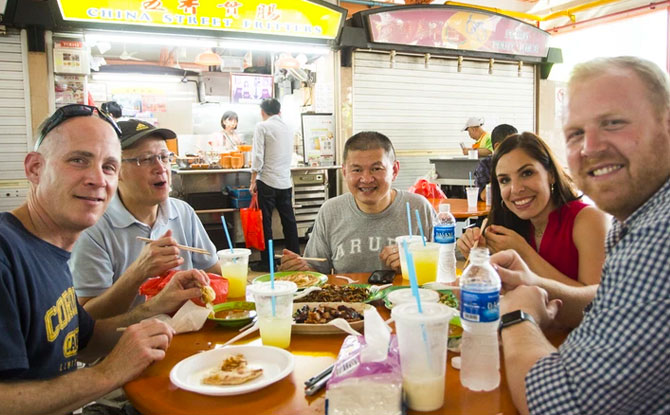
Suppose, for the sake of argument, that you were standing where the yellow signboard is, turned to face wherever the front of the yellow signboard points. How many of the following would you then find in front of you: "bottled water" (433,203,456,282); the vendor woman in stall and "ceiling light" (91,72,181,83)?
1

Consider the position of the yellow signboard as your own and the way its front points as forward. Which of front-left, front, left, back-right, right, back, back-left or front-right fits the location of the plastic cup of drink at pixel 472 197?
front-left

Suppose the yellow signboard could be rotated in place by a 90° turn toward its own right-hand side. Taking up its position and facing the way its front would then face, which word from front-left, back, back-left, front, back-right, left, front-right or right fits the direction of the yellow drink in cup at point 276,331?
left

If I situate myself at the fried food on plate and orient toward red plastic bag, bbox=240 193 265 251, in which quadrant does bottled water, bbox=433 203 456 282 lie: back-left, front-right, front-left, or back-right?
front-right

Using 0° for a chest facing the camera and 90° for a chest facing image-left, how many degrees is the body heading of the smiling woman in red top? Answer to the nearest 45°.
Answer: approximately 45°

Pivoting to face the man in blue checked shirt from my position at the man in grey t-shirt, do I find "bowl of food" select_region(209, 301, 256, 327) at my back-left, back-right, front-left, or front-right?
front-right

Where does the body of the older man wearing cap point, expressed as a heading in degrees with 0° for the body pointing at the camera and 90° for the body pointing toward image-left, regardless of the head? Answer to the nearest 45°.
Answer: approximately 315°

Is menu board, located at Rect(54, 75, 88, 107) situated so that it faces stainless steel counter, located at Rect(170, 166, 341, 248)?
no

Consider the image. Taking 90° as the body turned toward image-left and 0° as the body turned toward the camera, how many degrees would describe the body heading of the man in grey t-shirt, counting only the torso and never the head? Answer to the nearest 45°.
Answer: approximately 0°

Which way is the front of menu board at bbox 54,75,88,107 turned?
toward the camera

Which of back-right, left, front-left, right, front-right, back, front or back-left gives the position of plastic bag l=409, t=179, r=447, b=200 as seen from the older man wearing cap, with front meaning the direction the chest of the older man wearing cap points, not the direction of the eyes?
left

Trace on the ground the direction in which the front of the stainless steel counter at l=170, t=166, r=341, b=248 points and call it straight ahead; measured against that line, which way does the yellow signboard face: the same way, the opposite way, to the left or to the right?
the same way

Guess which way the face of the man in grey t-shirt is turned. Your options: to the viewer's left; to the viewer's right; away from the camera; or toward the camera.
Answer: toward the camera

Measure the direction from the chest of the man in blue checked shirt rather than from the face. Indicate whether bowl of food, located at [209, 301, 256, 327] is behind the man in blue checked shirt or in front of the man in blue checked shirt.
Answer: in front

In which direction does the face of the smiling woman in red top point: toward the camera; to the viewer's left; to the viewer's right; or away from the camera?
toward the camera

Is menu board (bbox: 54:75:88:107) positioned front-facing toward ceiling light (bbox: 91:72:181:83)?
no

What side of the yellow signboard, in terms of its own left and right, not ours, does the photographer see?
front

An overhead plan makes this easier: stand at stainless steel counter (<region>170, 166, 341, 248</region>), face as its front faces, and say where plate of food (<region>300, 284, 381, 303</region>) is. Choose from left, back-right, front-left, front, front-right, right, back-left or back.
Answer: front

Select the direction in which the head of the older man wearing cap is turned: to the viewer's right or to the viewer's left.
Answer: to the viewer's right

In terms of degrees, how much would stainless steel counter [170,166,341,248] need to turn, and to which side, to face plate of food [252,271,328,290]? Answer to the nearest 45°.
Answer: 0° — it already faces it
